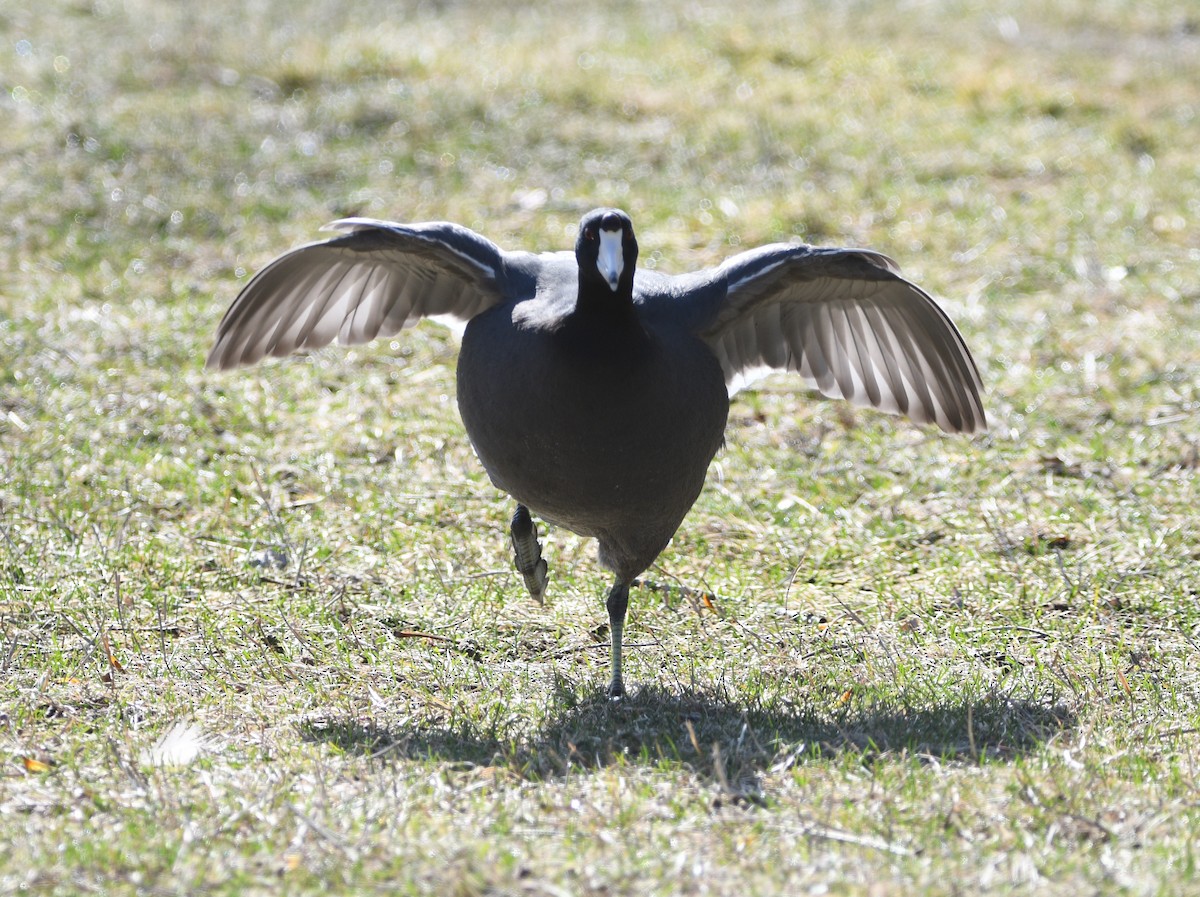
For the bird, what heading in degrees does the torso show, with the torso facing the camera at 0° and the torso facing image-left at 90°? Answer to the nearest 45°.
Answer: approximately 0°
